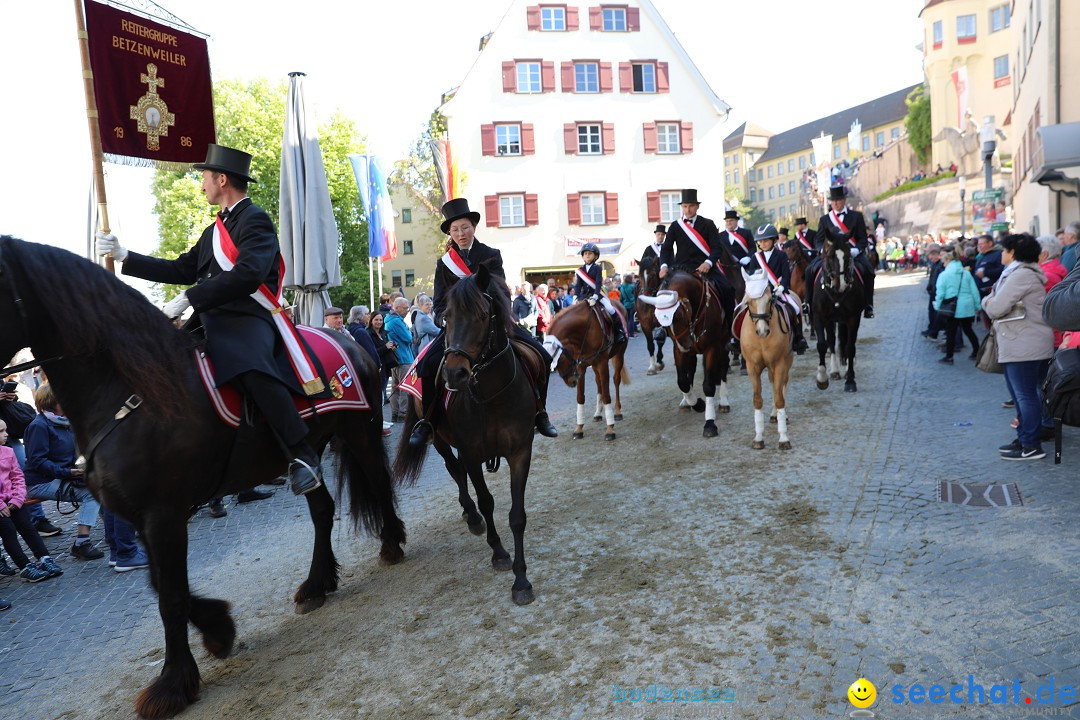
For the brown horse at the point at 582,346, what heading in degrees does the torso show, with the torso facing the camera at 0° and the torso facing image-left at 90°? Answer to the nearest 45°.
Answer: approximately 45°

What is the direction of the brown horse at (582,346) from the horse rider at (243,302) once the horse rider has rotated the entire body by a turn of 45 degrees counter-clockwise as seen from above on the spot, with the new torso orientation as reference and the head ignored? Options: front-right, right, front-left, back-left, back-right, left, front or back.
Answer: back-left

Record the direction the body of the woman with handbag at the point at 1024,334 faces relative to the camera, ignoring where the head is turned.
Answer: to the viewer's left

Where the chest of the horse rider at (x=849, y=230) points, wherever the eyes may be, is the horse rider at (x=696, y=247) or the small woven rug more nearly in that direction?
the small woven rug

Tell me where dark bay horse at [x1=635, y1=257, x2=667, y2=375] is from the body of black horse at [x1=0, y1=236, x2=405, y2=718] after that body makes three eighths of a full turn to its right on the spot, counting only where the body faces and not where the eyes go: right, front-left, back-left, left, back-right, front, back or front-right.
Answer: front-right

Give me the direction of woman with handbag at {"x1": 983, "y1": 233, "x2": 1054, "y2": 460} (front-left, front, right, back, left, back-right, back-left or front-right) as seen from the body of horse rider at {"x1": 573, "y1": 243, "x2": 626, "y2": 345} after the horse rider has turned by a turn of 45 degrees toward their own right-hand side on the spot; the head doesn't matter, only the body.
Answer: back-left

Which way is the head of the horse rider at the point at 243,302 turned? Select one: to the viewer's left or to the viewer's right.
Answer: to the viewer's left

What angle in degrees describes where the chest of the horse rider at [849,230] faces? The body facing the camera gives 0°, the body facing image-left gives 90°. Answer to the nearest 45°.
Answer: approximately 0°

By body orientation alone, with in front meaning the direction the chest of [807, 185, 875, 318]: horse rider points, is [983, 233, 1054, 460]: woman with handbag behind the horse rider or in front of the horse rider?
in front

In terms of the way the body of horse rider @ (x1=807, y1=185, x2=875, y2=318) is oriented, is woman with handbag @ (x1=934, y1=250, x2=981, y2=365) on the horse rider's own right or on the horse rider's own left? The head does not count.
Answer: on the horse rider's own left

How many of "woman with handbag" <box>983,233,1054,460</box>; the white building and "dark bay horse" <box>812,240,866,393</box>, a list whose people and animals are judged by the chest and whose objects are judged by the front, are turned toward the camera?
2

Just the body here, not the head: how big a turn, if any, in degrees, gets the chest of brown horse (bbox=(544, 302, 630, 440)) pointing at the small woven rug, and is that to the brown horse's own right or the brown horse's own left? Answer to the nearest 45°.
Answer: approximately 90° to the brown horse's own left
